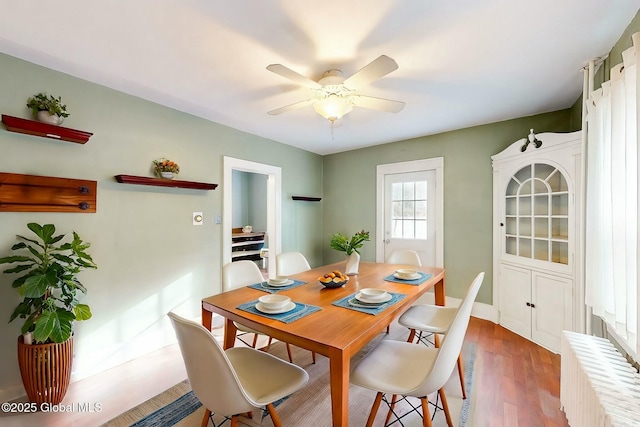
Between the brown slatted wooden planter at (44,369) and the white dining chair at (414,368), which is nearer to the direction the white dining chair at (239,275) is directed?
the white dining chair

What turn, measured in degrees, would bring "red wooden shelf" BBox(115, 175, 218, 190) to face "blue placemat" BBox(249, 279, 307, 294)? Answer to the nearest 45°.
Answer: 0° — it already faces it

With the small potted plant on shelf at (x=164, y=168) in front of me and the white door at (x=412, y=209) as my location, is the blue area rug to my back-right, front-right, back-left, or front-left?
front-left

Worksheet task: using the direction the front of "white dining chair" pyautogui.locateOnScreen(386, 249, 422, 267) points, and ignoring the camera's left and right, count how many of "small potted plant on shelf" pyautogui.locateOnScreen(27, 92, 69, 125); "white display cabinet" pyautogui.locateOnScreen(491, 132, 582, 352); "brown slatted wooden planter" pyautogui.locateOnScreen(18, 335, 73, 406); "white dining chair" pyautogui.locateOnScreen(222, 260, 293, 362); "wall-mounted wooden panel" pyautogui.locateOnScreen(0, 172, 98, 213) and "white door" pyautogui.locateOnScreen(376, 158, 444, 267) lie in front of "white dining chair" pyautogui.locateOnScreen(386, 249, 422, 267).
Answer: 4

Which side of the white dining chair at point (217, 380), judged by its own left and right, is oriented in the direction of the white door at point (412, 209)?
front

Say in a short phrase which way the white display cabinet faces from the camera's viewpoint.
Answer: facing the viewer and to the left of the viewer

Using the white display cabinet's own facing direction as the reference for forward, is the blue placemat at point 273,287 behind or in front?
in front

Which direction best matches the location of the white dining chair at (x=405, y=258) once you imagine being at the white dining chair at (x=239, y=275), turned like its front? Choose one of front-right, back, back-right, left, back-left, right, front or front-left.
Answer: front-left

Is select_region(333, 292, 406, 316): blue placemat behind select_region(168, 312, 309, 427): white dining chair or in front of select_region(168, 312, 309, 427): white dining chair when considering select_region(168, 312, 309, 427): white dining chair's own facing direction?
in front

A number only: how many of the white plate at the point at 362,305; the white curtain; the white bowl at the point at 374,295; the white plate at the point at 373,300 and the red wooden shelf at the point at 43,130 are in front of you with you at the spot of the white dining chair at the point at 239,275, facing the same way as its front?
4

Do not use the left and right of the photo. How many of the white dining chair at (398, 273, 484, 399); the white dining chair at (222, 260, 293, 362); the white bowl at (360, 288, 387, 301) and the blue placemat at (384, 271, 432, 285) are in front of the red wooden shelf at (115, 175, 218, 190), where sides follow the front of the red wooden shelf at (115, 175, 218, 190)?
4

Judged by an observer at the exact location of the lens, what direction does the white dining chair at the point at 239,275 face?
facing the viewer and to the right of the viewer

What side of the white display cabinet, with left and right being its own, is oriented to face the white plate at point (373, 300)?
front

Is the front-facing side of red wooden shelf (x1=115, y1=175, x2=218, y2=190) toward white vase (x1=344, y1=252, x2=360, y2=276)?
yes

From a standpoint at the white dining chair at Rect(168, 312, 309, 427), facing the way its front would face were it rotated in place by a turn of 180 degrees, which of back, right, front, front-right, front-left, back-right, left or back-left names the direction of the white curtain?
back-left

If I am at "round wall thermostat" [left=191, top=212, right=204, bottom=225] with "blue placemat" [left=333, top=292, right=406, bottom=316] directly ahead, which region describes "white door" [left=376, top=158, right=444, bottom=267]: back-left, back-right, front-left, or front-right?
front-left

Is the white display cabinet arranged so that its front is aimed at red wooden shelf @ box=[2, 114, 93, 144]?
yes

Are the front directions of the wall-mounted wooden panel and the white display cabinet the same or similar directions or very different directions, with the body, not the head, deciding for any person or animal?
very different directions
